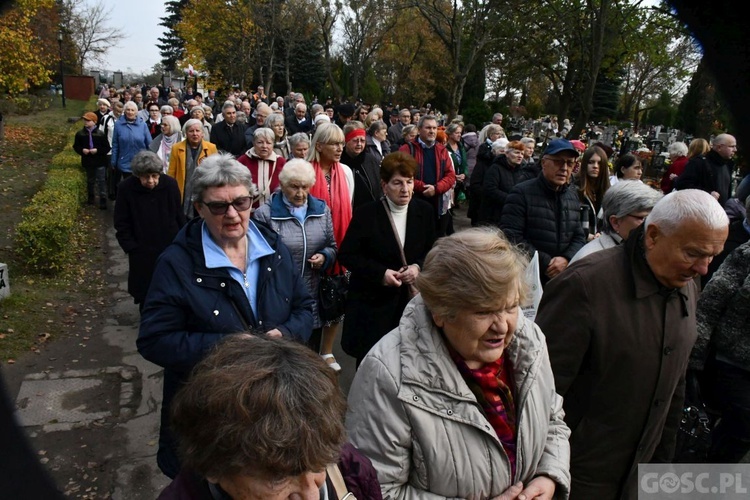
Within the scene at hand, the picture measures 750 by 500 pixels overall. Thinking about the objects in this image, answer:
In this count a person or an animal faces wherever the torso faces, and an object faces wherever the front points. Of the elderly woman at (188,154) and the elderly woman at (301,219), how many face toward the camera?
2

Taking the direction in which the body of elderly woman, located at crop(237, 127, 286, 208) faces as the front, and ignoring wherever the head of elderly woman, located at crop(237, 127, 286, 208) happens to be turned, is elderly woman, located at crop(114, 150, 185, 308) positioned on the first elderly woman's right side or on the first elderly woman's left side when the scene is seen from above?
on the first elderly woman's right side

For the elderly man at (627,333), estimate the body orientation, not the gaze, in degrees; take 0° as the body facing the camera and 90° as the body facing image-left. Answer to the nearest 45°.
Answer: approximately 315°

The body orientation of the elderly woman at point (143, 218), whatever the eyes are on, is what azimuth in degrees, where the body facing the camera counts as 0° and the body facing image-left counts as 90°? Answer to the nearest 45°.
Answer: approximately 0°

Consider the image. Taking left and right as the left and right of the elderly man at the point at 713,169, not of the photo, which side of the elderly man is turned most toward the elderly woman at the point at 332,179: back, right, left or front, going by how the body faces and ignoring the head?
right

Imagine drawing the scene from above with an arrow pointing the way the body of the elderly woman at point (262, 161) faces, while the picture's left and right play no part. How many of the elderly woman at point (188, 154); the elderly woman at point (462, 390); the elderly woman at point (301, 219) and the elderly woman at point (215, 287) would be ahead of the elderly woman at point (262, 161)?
3

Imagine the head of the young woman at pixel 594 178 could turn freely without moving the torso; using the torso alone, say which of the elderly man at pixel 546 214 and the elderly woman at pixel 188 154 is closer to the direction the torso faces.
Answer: the elderly man
